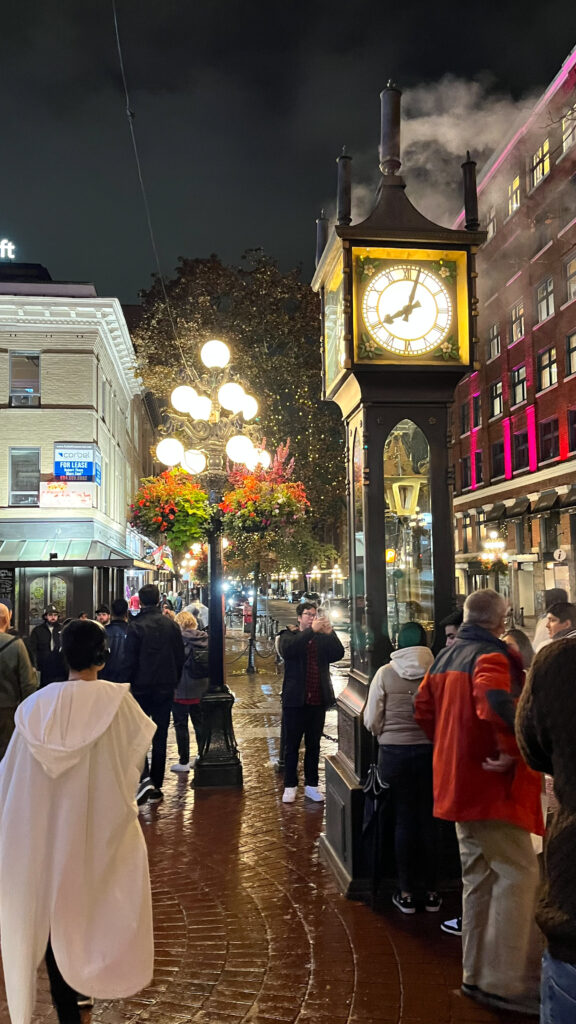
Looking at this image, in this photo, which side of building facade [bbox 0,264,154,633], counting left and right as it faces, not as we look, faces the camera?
front

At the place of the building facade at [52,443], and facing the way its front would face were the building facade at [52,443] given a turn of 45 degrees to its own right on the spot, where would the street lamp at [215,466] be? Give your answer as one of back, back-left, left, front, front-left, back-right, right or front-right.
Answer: front-left

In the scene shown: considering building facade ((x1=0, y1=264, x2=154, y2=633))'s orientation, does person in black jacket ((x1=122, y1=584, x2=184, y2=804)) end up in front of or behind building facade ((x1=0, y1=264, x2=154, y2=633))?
in front

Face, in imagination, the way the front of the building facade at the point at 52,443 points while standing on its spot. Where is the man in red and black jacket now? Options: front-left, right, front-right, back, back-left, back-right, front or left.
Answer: front

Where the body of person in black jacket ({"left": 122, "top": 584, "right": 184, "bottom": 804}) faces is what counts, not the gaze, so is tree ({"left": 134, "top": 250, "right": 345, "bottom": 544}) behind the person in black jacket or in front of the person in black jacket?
in front

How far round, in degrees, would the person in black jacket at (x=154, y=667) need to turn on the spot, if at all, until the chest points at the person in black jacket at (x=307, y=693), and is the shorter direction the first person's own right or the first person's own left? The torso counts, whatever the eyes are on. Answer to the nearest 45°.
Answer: approximately 90° to the first person's own right

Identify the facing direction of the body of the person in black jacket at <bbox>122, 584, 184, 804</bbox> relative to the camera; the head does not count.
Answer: away from the camera

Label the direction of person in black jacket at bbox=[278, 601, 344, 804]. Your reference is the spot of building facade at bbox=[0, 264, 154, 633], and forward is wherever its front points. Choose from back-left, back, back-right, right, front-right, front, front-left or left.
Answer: front

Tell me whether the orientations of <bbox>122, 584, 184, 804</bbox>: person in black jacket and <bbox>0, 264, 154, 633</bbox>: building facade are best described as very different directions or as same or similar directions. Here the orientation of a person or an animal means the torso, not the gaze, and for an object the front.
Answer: very different directions

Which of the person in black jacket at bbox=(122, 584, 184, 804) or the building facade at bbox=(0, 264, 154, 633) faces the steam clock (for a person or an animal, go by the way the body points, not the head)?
the building facade

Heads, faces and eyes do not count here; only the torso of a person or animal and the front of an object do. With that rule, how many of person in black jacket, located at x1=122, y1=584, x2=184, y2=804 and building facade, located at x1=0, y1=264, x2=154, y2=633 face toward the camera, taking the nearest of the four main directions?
1

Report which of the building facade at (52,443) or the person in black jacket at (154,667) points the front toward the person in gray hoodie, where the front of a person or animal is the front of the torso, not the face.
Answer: the building facade

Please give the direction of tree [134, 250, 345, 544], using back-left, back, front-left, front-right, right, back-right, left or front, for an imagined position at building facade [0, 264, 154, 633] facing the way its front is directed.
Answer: front-left

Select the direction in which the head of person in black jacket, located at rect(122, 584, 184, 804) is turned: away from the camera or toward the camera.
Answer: away from the camera

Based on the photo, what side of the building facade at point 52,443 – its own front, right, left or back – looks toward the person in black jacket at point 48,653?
front

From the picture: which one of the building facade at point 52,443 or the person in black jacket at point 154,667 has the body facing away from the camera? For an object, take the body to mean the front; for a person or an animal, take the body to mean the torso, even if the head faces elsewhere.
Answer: the person in black jacket

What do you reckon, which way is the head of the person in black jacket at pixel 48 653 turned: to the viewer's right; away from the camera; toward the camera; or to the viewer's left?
toward the camera
